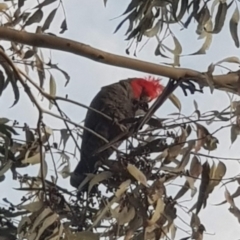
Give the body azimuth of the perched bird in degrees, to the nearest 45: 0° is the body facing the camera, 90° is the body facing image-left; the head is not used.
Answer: approximately 270°

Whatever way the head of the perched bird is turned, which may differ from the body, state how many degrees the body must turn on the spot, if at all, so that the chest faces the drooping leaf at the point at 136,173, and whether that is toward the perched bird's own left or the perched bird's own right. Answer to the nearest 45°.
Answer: approximately 90° to the perched bird's own right

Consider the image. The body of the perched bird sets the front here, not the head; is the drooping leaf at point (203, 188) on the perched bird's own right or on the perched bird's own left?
on the perched bird's own right
